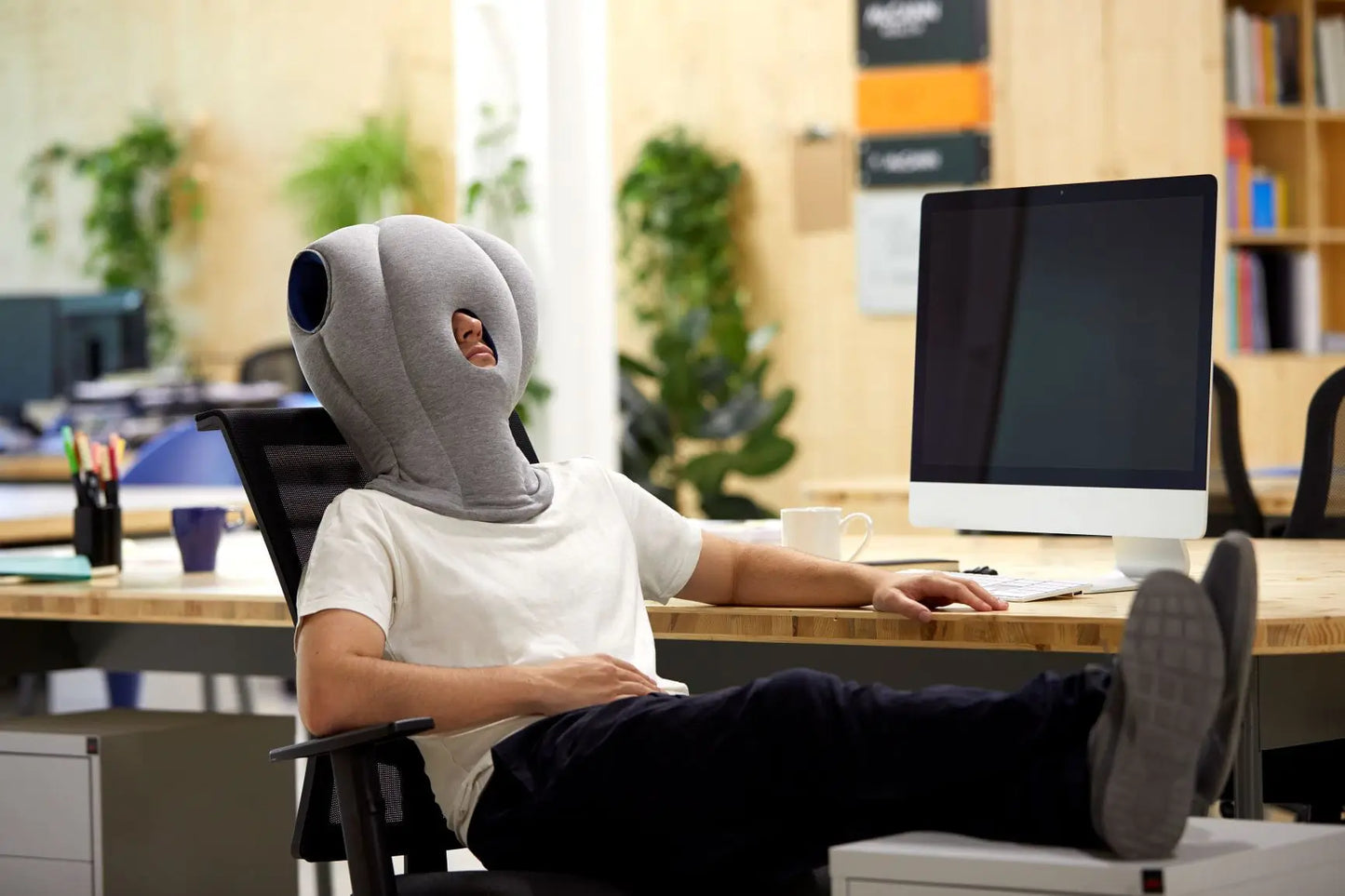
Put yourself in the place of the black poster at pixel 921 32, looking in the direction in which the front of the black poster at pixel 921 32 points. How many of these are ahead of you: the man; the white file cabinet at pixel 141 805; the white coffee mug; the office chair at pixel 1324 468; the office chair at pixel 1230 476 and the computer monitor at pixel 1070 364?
6

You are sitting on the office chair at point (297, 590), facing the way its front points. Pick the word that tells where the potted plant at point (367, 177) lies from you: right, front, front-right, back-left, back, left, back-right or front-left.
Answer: back-left

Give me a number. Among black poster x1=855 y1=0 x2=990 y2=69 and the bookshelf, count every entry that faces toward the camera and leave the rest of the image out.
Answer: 2

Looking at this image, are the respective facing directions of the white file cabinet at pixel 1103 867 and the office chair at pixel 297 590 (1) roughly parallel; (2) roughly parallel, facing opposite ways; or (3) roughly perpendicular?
roughly perpendicular

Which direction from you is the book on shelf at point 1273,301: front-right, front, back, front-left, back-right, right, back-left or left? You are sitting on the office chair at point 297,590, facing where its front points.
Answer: left

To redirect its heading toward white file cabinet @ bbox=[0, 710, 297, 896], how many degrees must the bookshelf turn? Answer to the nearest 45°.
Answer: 0° — it already faces it

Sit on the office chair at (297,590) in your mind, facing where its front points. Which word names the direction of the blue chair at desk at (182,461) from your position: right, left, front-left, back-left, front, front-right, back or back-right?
back-left

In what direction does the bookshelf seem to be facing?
toward the camera

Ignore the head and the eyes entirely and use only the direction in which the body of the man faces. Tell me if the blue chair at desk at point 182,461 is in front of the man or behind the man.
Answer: behind

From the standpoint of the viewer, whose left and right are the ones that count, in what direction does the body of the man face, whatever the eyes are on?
facing the viewer and to the right of the viewer

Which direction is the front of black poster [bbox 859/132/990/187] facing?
toward the camera

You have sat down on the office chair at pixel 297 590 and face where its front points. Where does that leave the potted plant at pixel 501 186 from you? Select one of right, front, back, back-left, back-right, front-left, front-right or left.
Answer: back-left

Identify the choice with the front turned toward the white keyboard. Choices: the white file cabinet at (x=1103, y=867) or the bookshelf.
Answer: the bookshelf

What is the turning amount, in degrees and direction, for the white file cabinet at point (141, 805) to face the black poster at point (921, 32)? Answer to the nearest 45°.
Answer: approximately 180°

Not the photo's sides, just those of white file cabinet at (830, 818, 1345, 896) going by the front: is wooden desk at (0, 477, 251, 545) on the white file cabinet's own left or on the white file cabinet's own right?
on the white file cabinet's own right

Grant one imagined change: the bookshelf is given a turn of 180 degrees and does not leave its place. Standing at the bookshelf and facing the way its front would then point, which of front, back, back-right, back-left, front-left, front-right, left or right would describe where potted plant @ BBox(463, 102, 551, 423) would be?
back-left
